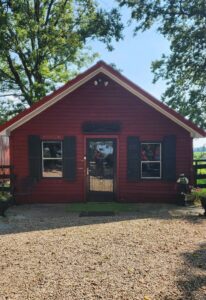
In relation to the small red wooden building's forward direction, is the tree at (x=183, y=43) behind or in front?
behind

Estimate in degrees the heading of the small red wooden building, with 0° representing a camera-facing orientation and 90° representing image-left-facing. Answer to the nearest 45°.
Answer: approximately 0°

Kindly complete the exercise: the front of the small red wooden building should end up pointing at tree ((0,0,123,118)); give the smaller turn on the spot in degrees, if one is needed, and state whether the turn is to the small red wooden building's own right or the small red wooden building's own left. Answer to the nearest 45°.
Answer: approximately 180°
